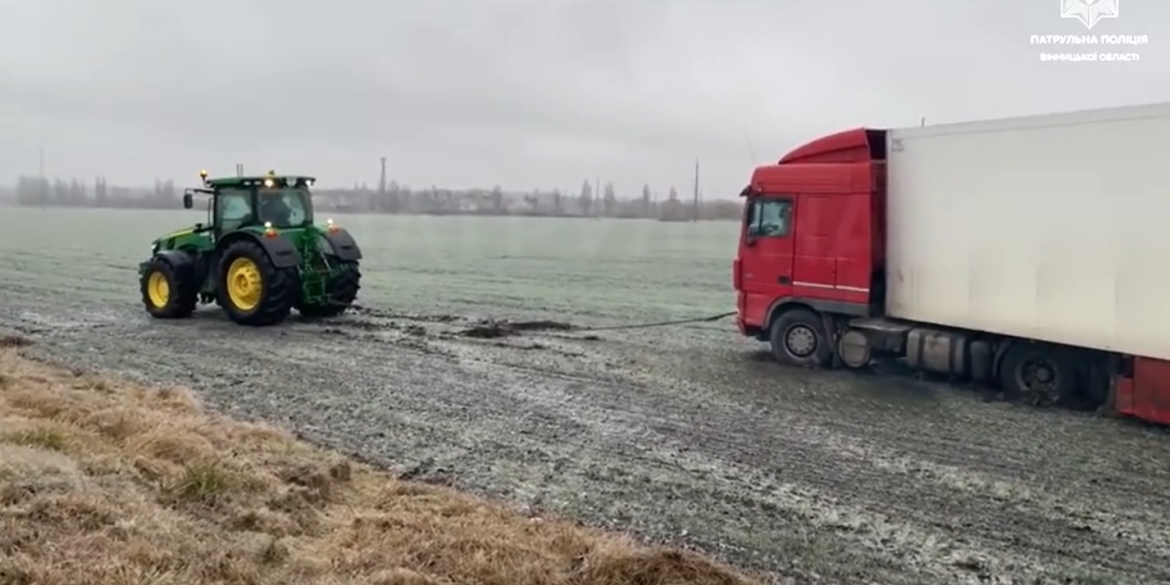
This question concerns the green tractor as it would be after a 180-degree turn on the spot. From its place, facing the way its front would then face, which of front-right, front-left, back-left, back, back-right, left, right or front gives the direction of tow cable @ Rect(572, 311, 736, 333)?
front-left

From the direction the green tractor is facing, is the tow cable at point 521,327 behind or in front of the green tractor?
behind

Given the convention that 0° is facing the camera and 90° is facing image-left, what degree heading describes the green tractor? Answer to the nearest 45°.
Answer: approximately 135°
